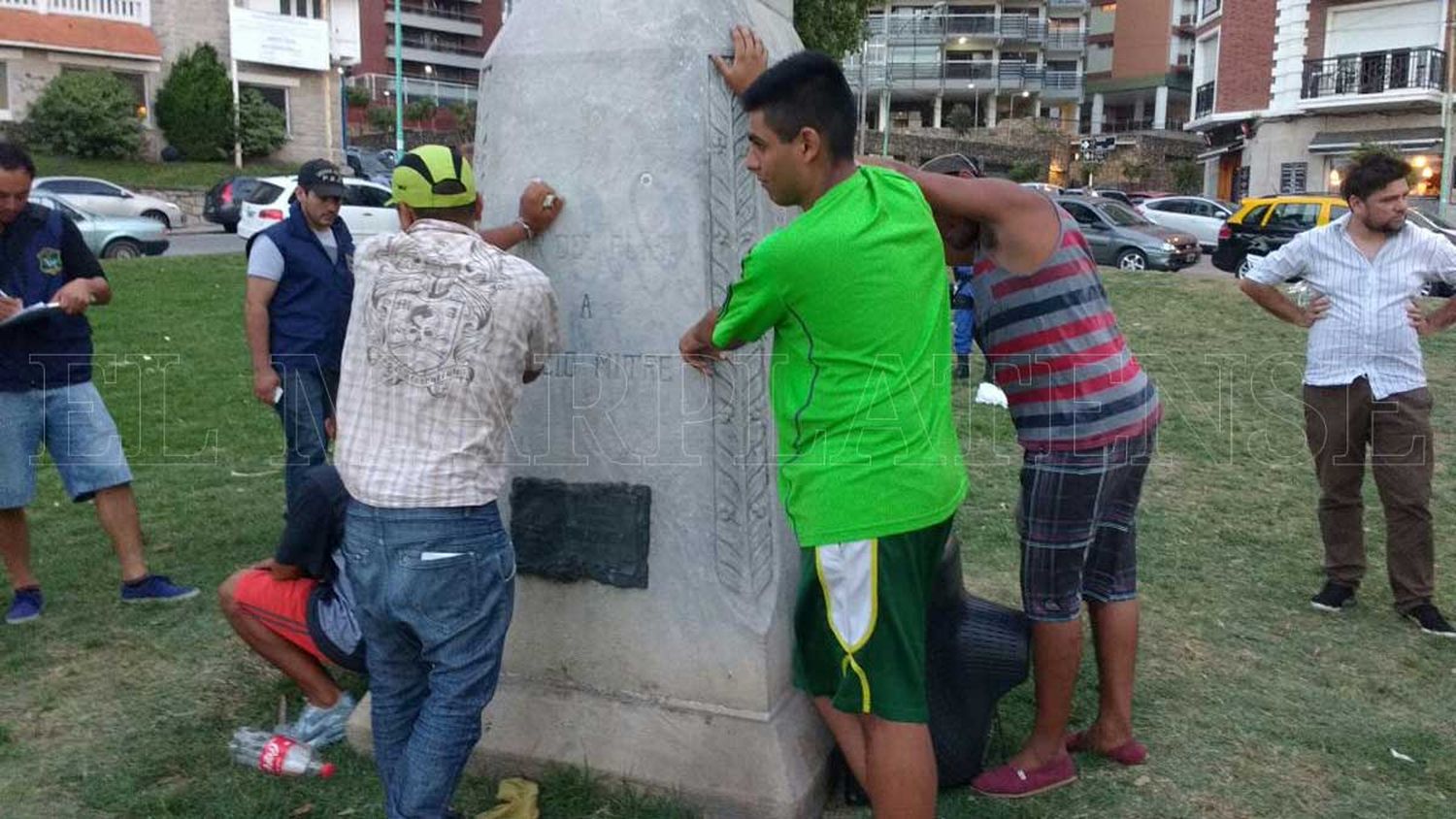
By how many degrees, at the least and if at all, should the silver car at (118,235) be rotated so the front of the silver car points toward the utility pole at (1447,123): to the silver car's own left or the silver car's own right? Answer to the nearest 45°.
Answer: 0° — it already faces it

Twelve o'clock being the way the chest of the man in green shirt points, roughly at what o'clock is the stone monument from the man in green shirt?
The stone monument is roughly at 12 o'clock from the man in green shirt.

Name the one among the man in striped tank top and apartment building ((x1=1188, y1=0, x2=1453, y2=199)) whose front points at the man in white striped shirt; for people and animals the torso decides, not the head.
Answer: the apartment building

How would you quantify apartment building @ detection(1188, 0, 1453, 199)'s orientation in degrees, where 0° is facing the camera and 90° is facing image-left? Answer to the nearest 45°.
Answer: approximately 0°

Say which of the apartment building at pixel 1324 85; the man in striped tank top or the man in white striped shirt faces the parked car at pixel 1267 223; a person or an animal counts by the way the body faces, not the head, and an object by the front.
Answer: the apartment building

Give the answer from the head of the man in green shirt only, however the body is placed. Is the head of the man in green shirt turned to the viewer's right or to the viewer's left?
to the viewer's left

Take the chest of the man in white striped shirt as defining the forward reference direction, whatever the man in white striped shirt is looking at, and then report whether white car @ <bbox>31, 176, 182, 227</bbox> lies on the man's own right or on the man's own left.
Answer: on the man's own right

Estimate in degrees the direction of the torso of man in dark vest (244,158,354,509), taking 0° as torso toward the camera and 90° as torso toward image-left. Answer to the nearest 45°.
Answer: approximately 315°

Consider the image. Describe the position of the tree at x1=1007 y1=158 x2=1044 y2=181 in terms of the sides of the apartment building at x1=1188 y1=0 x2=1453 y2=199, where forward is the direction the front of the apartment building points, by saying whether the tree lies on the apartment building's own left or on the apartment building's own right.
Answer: on the apartment building's own right
